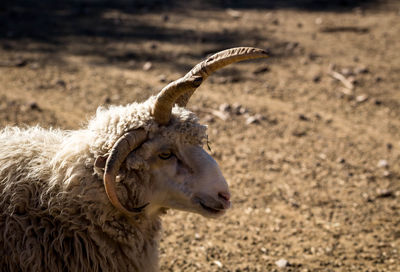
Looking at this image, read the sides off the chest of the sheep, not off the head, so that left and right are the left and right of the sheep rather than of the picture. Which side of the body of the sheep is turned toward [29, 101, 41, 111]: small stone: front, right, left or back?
left

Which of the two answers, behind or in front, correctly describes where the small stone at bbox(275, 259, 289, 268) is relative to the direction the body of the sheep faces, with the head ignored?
in front

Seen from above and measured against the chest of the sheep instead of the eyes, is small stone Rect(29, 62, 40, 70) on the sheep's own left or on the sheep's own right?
on the sheep's own left

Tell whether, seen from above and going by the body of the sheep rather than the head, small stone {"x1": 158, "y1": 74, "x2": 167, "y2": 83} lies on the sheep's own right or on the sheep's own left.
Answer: on the sheep's own left

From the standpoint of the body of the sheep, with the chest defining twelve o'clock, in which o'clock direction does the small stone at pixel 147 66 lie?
The small stone is roughly at 9 o'clock from the sheep.

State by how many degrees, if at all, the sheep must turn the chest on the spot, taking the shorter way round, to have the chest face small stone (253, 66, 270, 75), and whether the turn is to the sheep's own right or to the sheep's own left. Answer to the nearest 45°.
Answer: approximately 45° to the sheep's own left

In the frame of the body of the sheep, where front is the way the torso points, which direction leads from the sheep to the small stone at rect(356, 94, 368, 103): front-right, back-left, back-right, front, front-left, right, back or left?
front-left

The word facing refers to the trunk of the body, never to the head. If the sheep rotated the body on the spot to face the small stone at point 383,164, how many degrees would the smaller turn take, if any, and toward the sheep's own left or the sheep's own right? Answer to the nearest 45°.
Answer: approximately 45° to the sheep's own left

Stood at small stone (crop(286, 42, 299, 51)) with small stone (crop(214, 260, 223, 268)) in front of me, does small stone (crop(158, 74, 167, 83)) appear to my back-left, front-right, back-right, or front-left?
front-right

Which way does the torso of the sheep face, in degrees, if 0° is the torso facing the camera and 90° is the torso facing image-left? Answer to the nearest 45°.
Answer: approximately 270°

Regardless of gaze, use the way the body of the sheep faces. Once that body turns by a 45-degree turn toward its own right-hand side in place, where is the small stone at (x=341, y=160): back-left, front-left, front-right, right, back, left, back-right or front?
left

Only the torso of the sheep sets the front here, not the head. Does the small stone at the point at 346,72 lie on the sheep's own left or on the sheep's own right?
on the sheep's own left

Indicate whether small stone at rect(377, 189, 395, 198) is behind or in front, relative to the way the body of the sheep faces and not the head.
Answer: in front

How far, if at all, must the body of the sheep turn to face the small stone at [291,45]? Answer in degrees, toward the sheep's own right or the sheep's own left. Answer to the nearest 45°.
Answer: approximately 45° to the sheep's own left

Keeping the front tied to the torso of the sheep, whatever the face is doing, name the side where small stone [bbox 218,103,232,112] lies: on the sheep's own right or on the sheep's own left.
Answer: on the sheep's own left
